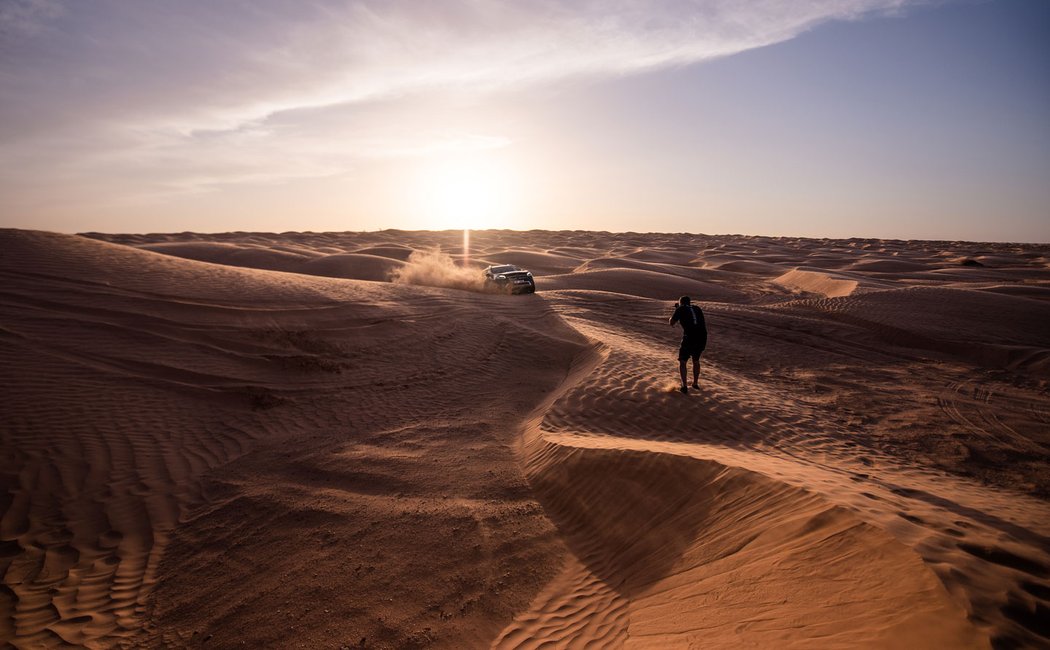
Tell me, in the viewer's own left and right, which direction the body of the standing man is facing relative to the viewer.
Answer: facing away from the viewer and to the left of the viewer
